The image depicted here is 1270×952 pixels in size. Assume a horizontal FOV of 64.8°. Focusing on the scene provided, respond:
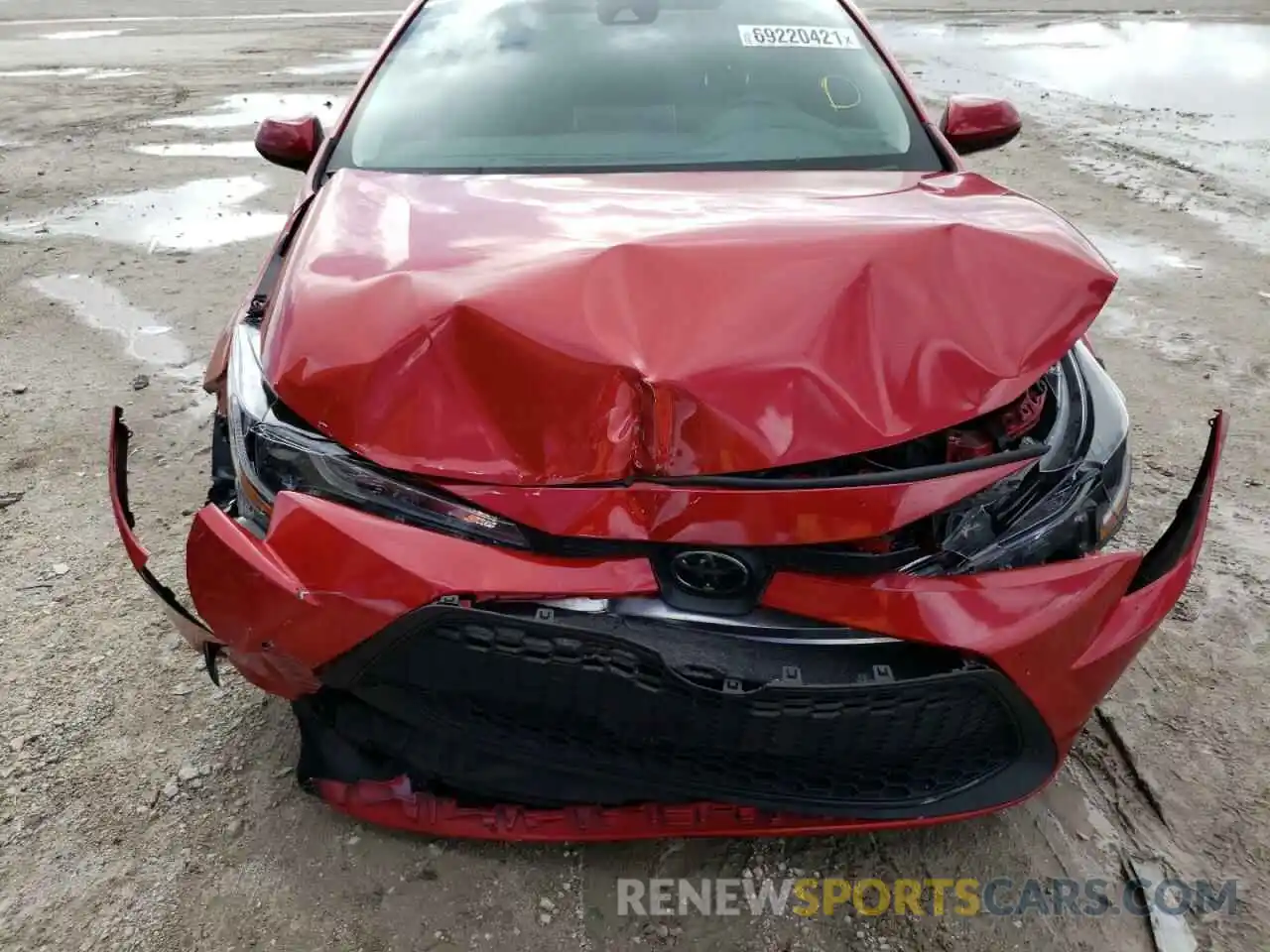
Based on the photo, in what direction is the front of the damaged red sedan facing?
toward the camera
